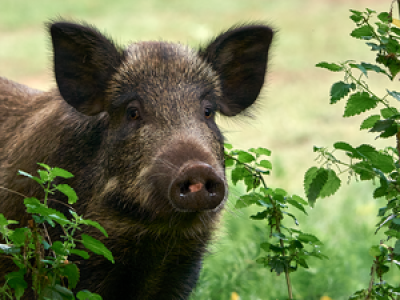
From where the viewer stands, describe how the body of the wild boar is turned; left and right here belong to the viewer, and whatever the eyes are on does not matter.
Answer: facing the viewer and to the right of the viewer
